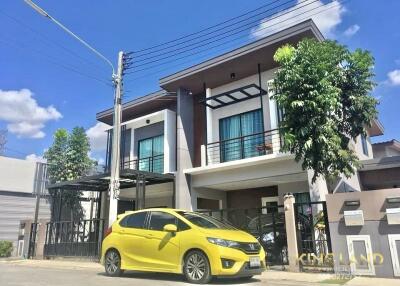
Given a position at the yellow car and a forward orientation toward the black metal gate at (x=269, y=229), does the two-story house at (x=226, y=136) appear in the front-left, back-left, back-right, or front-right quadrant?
front-left

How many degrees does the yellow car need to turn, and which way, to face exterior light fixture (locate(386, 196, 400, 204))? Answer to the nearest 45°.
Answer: approximately 45° to its left

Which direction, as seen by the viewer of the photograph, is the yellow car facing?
facing the viewer and to the right of the viewer

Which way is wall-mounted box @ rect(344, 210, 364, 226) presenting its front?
toward the camera

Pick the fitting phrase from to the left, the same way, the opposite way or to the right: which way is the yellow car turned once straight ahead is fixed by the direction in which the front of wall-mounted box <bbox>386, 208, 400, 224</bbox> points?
to the left

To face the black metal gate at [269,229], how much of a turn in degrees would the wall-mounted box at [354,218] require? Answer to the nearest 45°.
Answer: approximately 135° to its right

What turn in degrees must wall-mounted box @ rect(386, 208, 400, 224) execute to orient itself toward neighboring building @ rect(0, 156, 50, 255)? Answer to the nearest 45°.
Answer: approximately 90° to its right

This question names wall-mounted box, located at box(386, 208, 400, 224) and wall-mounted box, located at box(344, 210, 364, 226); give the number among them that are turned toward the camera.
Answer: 2

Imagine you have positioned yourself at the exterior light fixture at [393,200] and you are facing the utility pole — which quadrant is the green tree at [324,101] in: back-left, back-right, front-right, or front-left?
front-right

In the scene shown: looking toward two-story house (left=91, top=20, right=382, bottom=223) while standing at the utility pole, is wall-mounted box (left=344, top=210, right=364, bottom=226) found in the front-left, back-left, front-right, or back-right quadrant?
front-right

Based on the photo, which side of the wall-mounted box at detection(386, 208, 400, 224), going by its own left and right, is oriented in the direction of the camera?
front

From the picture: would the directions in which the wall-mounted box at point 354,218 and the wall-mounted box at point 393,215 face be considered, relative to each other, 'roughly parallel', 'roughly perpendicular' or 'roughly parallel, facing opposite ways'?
roughly parallel

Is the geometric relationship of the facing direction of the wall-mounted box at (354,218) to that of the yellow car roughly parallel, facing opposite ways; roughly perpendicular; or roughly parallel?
roughly perpendicular
